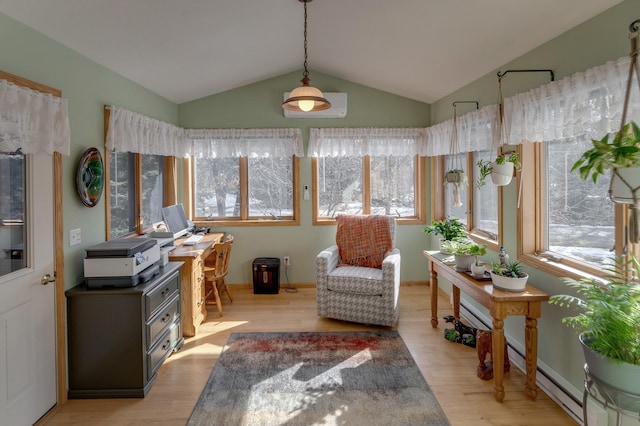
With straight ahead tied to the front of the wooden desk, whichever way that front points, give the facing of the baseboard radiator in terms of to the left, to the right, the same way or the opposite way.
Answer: the opposite way

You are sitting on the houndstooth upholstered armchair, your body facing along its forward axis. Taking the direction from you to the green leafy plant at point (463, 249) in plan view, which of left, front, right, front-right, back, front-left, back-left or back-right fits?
front-left

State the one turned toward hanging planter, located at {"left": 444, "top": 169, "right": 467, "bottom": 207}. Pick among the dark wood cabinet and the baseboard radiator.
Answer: the dark wood cabinet

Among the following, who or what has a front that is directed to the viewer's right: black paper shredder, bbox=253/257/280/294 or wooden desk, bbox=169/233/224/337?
the wooden desk

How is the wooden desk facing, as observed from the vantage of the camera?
facing to the right of the viewer

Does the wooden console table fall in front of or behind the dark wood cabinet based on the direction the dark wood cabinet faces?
in front

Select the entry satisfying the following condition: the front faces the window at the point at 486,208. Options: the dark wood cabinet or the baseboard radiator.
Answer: the dark wood cabinet

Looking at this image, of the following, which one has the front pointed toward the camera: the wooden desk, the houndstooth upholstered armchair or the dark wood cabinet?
the houndstooth upholstered armchair

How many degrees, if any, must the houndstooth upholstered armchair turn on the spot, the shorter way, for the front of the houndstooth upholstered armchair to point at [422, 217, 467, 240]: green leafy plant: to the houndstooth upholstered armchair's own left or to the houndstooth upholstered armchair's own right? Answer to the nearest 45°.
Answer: approximately 90° to the houndstooth upholstered armchair's own left

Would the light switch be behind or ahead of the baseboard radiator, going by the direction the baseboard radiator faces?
ahead

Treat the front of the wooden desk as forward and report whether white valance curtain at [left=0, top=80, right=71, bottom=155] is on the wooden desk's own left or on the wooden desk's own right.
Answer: on the wooden desk's own right

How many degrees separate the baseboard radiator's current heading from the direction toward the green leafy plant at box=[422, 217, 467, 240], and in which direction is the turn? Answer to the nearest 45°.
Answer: approximately 90° to its right

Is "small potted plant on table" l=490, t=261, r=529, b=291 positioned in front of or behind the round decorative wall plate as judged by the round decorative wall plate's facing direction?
in front

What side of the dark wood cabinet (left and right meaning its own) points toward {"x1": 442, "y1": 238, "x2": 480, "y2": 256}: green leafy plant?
front

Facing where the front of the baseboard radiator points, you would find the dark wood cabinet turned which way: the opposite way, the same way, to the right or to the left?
the opposite way
